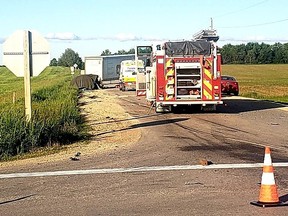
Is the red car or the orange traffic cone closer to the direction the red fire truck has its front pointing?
the red car

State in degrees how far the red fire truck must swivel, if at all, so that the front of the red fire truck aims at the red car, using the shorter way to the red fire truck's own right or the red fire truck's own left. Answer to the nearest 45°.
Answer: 0° — it already faces it

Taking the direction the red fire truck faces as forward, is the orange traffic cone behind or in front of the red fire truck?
behind

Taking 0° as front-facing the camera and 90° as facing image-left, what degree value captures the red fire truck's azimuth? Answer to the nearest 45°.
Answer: approximately 180°
